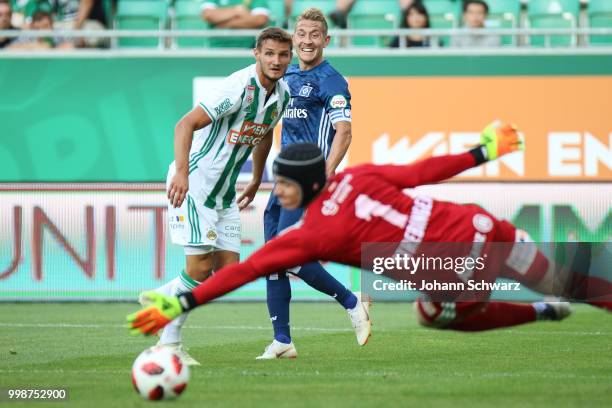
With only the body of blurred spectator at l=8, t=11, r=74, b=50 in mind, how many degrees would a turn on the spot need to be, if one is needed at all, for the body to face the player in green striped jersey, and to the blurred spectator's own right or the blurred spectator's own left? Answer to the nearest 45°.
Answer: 0° — they already face them

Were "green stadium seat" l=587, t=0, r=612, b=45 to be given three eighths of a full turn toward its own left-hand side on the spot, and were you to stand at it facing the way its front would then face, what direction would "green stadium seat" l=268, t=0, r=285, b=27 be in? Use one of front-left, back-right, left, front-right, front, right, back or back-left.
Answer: back-left

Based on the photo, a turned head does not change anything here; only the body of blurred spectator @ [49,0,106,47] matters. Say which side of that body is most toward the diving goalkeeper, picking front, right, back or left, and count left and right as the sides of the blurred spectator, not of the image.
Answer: front

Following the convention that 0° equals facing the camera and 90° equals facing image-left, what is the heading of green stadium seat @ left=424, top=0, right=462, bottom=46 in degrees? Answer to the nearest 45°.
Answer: approximately 0°

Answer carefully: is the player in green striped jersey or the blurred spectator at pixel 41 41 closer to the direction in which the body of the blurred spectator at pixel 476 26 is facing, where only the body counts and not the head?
the player in green striped jersey

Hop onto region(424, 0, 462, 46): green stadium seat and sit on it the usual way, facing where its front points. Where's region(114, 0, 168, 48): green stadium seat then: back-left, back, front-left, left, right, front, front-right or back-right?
right

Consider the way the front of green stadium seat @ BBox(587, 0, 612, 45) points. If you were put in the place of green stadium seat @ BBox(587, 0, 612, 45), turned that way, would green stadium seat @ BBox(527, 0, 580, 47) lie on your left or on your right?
on your right

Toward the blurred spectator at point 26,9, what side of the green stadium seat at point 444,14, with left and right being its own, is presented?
right

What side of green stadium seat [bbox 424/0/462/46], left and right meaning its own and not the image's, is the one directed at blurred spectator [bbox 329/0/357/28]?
right

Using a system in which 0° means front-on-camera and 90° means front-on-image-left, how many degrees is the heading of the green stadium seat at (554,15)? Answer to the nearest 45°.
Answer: approximately 0°
